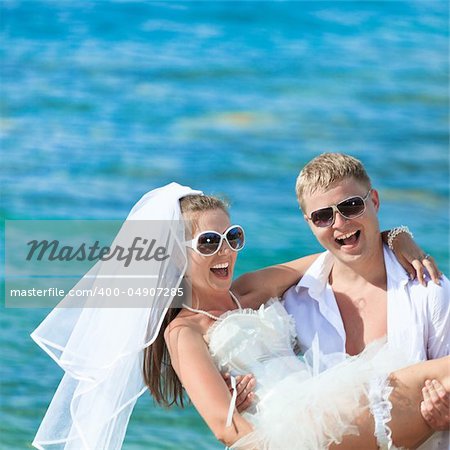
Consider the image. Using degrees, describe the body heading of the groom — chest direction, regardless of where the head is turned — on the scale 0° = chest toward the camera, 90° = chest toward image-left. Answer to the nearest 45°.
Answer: approximately 0°
